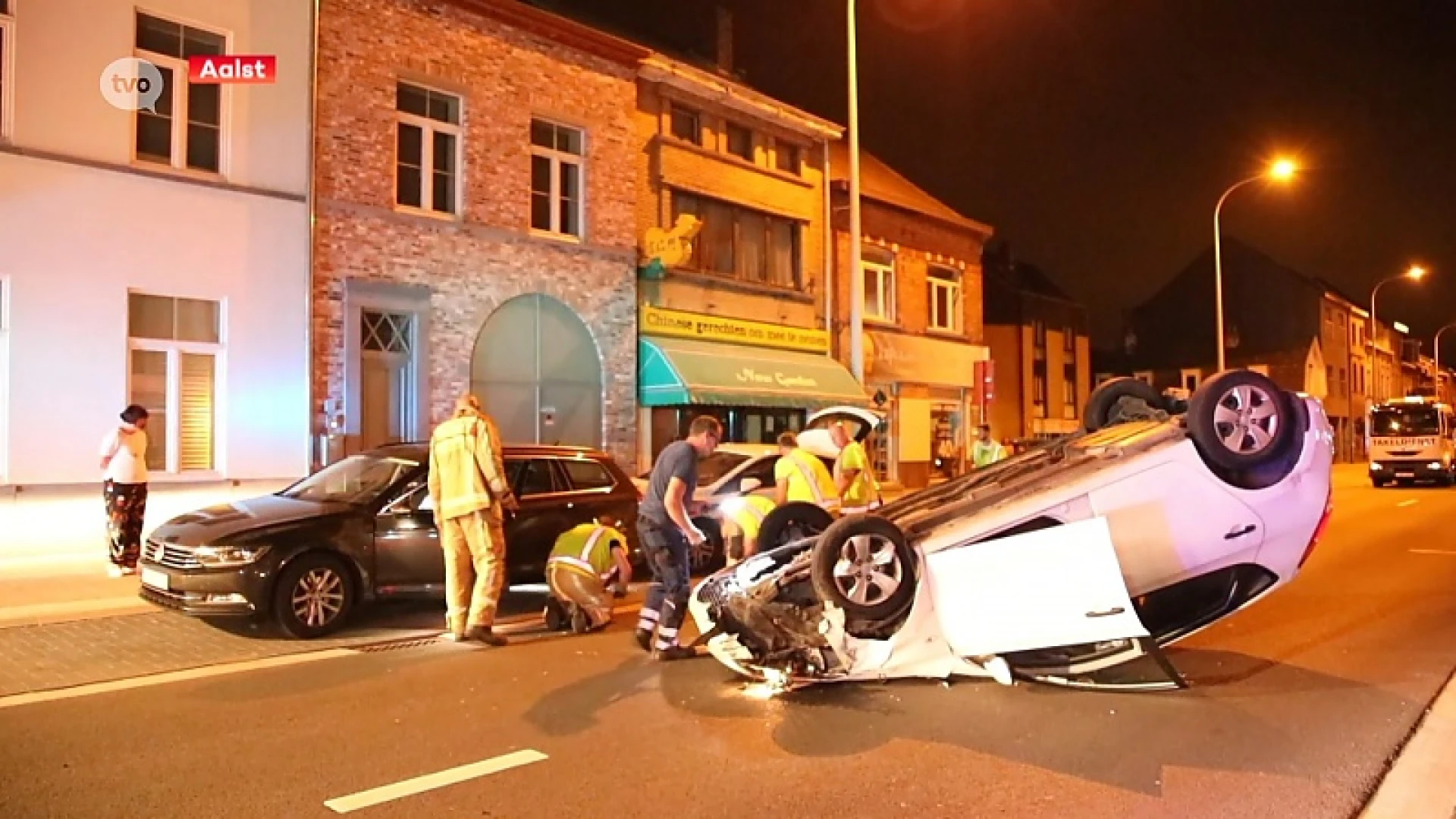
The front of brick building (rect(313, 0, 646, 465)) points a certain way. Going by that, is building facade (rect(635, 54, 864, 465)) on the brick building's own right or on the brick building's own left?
on the brick building's own left

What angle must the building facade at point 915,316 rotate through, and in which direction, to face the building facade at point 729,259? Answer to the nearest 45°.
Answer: approximately 90° to its right

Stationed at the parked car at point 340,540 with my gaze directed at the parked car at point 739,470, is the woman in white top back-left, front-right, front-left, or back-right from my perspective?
back-left

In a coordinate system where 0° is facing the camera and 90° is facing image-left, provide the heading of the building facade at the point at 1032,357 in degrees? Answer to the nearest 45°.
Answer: approximately 315°

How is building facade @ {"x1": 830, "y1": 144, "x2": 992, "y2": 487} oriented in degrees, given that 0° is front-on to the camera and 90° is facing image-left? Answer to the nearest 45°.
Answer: approximately 315°

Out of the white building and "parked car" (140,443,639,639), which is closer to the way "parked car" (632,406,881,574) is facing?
the parked car

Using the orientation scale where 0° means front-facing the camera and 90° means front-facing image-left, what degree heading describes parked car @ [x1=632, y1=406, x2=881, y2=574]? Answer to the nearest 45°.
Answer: approximately 45°

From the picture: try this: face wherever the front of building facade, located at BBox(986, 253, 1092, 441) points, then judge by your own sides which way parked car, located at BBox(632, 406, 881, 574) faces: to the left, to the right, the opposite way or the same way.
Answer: to the right

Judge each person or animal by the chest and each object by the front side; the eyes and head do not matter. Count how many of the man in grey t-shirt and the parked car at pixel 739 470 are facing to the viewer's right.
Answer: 1

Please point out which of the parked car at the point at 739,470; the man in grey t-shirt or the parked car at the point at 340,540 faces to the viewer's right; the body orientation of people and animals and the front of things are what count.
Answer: the man in grey t-shirt

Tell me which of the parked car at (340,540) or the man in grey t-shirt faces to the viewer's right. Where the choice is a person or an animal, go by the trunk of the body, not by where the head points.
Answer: the man in grey t-shirt

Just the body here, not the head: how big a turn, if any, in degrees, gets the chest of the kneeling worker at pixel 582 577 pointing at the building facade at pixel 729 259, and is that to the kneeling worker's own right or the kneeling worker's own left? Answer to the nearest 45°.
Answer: approximately 45° to the kneeling worker's own left

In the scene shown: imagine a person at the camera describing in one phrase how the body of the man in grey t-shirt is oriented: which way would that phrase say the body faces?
to the viewer's right
